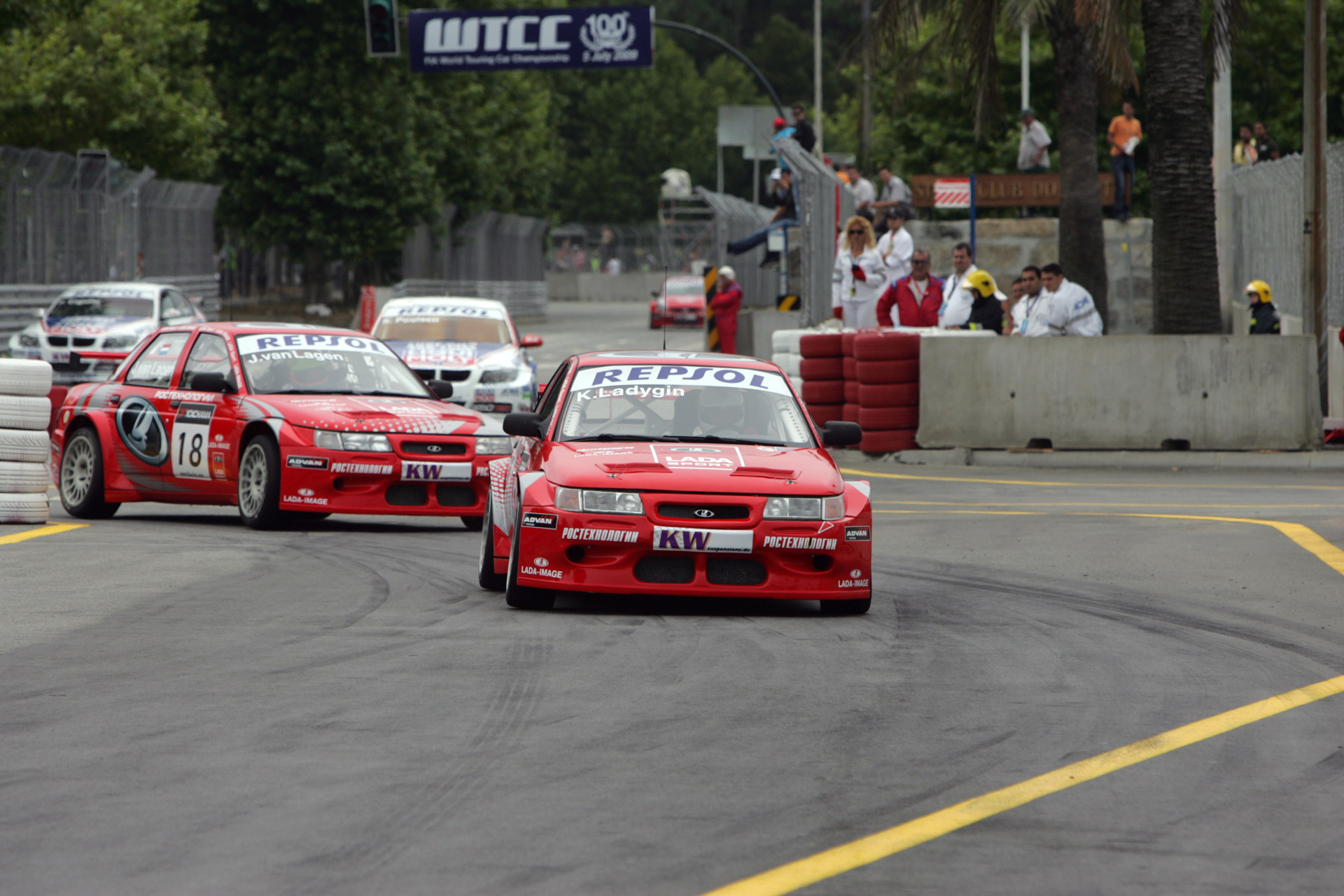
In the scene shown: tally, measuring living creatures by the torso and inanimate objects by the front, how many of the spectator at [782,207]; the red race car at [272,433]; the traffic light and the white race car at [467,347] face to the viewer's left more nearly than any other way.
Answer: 1

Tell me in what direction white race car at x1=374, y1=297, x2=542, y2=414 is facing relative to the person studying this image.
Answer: facing the viewer

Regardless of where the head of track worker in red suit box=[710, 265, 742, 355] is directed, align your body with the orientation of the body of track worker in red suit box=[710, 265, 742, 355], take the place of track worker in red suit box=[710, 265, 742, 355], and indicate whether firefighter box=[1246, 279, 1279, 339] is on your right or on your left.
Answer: on your left

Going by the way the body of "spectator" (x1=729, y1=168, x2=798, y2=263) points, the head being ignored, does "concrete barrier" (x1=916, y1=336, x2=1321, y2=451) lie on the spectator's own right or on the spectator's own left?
on the spectator's own left

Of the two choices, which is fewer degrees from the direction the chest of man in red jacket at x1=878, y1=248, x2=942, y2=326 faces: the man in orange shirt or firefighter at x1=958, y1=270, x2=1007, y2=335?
the firefighter

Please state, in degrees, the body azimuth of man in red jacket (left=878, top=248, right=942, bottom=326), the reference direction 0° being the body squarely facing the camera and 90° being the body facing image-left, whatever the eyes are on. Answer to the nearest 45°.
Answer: approximately 0°

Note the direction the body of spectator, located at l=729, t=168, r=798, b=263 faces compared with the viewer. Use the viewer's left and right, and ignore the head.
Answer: facing to the left of the viewer

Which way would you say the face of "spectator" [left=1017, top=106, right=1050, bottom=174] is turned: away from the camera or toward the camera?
toward the camera

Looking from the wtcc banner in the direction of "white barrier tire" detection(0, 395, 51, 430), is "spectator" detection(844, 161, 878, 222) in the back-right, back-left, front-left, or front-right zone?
front-left

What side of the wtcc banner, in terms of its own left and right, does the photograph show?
front

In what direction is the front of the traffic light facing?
toward the camera

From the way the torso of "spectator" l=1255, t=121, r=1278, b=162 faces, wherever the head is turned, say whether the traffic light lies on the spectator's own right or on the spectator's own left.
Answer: on the spectator's own right
